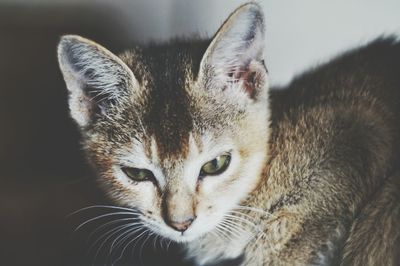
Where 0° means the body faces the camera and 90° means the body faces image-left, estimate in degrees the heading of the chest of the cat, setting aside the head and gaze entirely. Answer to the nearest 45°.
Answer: approximately 45°
